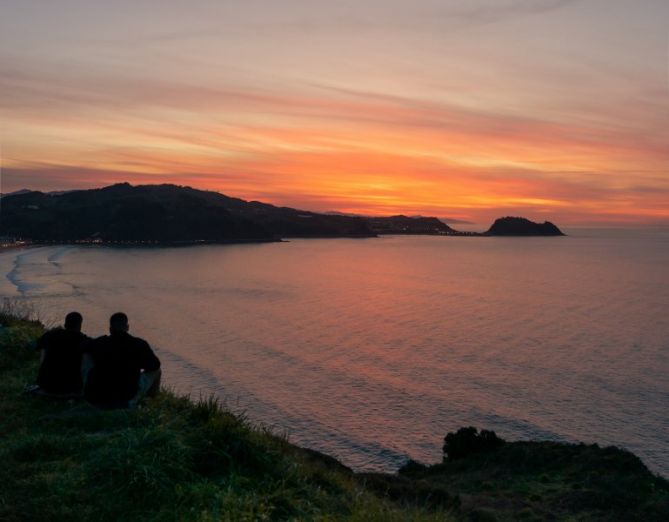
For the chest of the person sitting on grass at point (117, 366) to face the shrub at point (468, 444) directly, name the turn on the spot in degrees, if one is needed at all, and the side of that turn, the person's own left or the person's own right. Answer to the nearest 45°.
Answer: approximately 45° to the person's own right

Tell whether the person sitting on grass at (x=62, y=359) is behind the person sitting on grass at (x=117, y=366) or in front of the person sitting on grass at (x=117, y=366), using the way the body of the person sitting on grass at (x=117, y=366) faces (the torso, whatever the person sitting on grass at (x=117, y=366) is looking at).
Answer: in front

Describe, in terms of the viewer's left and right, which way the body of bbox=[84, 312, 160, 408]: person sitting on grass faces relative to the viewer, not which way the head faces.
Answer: facing away from the viewer
